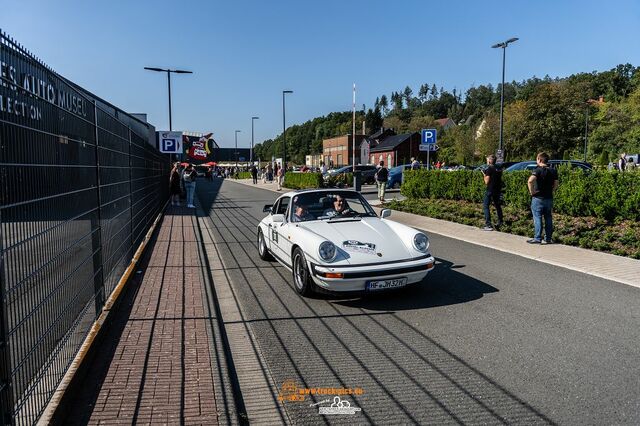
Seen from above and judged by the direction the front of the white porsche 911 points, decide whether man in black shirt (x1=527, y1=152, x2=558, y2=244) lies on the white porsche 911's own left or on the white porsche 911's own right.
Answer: on the white porsche 911's own left

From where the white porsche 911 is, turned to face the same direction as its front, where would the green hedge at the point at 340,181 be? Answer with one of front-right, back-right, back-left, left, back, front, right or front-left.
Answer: back-left

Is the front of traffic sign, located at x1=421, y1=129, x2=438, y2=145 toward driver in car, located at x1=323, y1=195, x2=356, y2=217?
yes

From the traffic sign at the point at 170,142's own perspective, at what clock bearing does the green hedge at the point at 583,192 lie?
The green hedge is roughly at 11 o'clock from the traffic sign.

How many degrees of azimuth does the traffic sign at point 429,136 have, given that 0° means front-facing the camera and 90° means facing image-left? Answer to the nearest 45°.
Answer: approximately 0°
